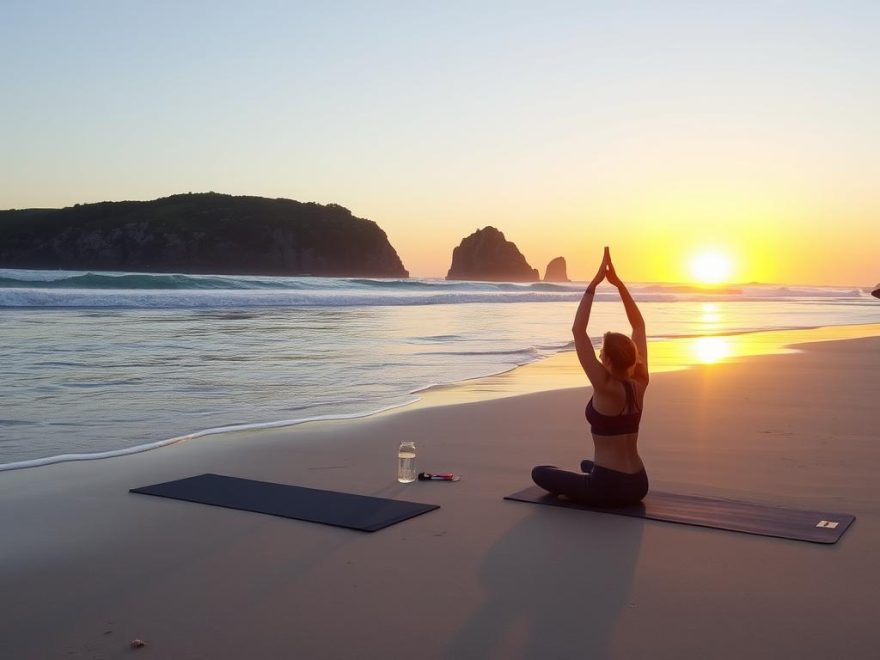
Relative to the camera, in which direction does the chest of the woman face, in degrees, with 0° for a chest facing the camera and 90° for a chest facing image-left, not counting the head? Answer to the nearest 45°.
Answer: approximately 135°

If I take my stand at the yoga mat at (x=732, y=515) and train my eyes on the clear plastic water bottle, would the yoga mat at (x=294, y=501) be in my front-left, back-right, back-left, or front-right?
front-left

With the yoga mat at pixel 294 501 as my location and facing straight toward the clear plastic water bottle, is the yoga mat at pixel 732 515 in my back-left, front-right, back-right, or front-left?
front-right

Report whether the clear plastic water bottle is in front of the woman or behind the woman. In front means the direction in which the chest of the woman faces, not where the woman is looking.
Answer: in front

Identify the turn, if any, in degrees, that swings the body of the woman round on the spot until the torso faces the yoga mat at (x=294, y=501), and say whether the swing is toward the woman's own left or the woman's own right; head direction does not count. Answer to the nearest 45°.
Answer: approximately 45° to the woman's own left
